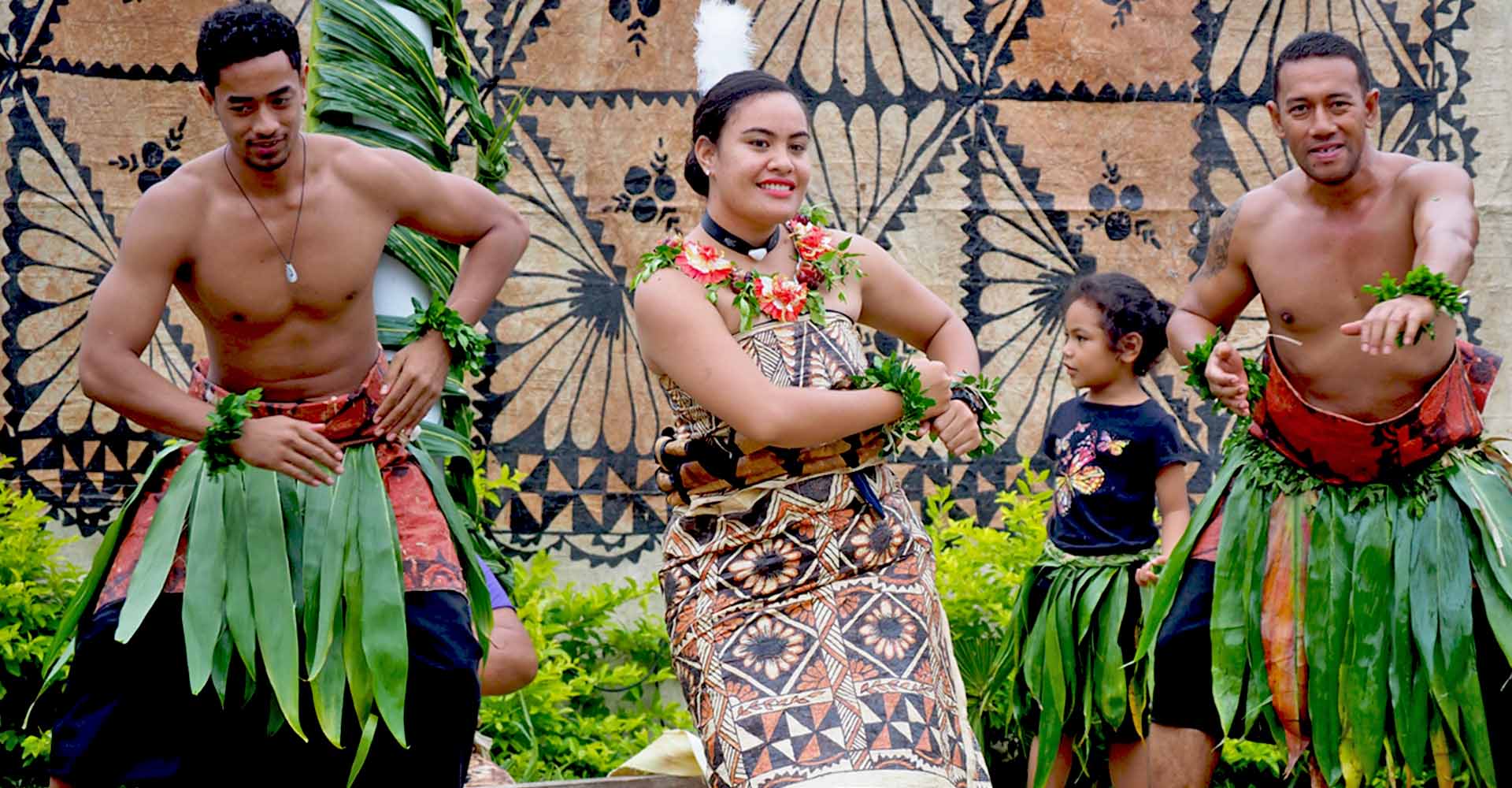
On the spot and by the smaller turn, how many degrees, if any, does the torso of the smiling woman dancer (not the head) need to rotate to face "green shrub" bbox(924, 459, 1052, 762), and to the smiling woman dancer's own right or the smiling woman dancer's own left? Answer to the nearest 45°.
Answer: approximately 135° to the smiling woman dancer's own left

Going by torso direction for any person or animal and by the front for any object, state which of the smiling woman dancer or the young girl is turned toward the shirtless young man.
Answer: the young girl

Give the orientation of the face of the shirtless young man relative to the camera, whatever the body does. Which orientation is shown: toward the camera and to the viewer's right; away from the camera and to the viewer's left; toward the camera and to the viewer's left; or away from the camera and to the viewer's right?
toward the camera and to the viewer's right

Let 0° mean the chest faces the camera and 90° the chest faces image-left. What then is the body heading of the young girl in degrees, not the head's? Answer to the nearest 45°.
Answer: approximately 45°

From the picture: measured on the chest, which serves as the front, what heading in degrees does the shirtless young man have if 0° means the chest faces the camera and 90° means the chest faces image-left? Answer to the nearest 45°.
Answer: approximately 0°

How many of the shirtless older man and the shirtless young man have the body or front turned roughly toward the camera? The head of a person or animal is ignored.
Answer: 2

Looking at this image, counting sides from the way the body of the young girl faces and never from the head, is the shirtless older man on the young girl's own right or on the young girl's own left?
on the young girl's own left

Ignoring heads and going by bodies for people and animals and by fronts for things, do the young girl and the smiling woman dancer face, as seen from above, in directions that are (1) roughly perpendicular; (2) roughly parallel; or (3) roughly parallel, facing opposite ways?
roughly perpendicular
